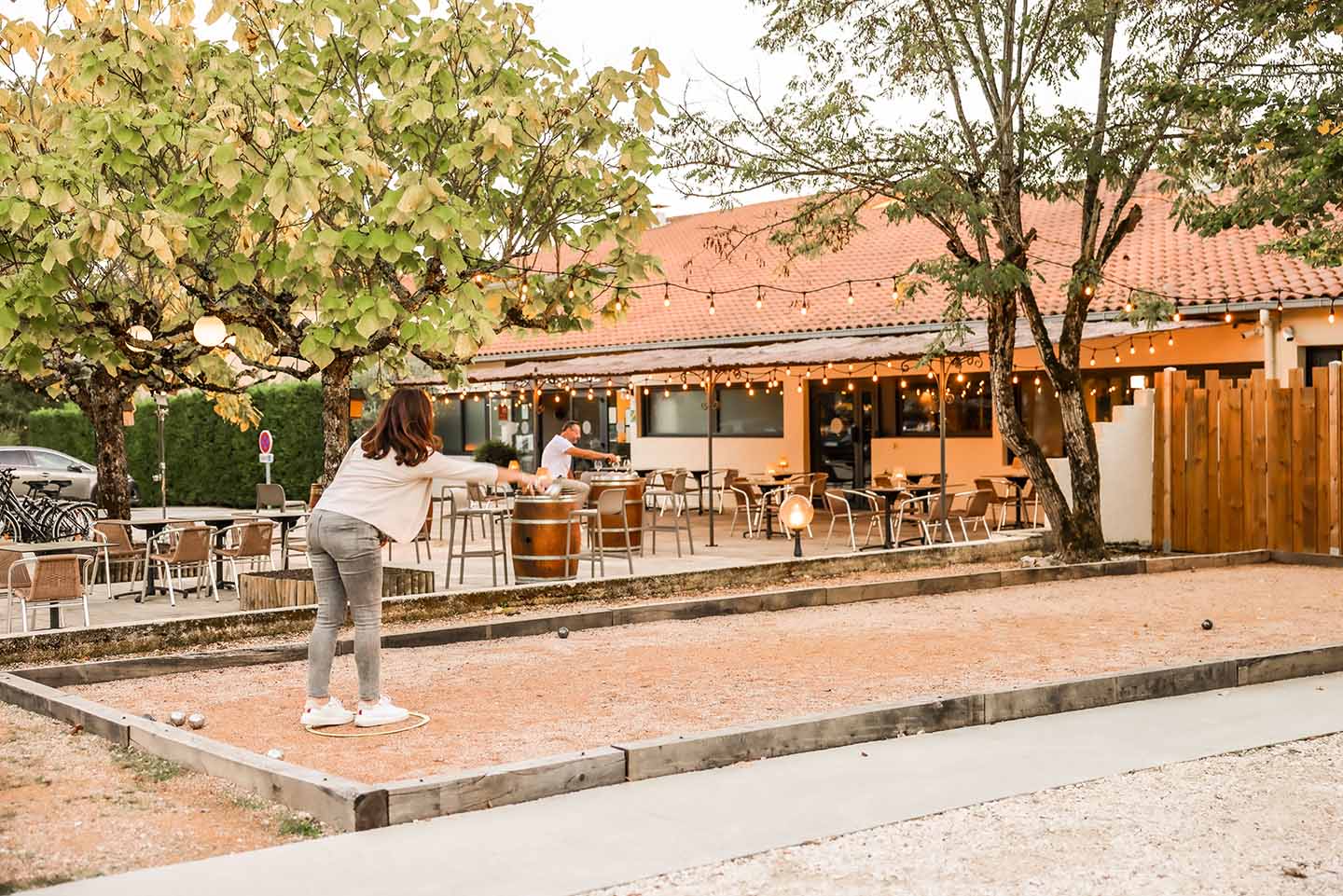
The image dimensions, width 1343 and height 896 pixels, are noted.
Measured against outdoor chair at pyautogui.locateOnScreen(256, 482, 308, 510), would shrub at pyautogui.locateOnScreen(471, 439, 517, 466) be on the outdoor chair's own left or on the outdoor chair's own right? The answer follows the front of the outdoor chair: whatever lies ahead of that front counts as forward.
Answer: on the outdoor chair's own left

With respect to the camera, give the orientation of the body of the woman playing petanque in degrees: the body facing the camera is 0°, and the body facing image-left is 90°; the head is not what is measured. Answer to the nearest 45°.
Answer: approximately 225°

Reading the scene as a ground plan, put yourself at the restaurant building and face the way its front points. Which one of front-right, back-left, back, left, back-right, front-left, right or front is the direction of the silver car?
front-right

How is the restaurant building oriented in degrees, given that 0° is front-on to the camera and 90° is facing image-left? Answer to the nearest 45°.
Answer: approximately 45°

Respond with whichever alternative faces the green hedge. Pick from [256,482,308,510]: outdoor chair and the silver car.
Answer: the silver car

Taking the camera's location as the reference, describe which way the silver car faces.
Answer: facing to the right of the viewer

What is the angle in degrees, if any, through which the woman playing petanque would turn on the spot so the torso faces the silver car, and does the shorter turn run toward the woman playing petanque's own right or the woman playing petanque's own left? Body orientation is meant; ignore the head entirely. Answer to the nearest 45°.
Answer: approximately 45° to the woman playing petanque's own left

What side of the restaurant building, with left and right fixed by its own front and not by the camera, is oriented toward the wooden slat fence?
left
